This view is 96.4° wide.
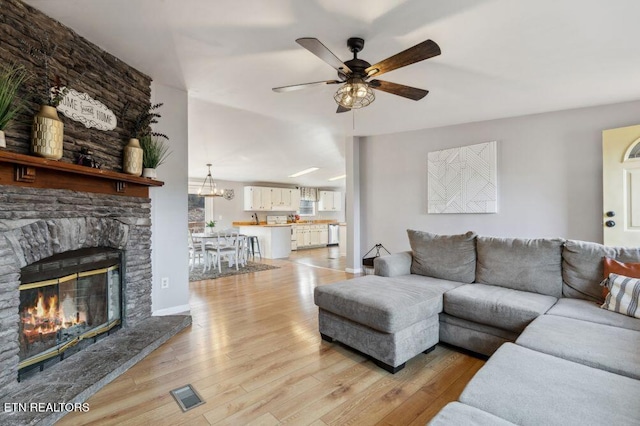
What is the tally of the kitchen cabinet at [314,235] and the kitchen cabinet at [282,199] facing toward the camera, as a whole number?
2

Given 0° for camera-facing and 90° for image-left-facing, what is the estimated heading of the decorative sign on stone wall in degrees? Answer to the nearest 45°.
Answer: approximately 315°

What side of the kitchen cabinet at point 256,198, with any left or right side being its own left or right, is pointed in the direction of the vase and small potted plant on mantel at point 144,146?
front

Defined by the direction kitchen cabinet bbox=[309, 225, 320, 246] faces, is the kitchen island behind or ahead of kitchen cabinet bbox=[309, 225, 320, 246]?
ahead

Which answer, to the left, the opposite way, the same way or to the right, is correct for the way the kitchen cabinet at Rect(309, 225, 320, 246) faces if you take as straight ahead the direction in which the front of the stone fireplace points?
to the right

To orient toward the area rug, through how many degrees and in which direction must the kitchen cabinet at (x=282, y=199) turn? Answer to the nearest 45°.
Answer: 0° — it already faces it

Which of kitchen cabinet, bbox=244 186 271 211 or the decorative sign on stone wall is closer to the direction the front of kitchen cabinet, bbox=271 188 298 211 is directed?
the decorative sign on stone wall

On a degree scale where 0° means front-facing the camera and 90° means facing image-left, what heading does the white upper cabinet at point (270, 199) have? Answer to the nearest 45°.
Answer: approximately 0°

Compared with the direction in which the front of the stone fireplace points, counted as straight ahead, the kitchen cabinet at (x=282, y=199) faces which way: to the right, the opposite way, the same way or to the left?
to the right

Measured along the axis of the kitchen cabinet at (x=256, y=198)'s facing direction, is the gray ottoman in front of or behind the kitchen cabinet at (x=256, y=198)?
in front

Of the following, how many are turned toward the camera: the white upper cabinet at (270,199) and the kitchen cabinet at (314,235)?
2

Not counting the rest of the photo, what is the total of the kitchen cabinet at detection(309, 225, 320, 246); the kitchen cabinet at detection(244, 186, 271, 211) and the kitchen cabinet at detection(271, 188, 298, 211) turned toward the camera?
3

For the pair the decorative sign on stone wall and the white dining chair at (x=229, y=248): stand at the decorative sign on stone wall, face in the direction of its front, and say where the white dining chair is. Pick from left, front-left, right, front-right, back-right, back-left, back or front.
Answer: left
